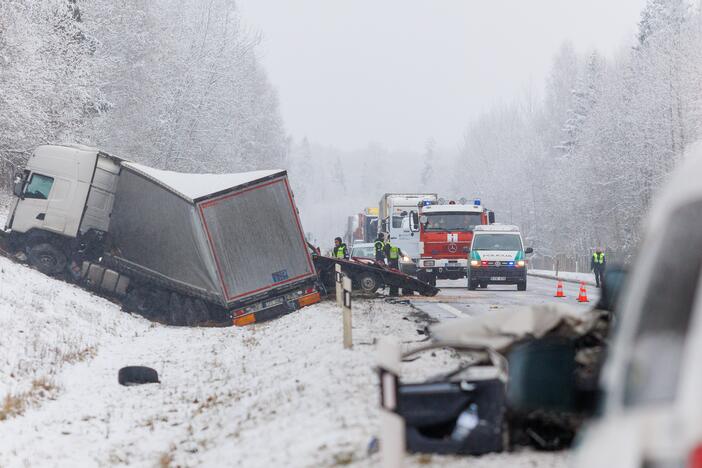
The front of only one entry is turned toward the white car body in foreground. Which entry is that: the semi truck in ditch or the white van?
the white van

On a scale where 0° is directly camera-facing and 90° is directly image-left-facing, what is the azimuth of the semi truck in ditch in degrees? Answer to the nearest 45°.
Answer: approximately 135°

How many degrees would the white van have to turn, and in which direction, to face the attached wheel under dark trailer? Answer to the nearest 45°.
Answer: approximately 45° to its right

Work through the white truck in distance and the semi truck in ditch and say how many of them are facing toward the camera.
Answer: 1

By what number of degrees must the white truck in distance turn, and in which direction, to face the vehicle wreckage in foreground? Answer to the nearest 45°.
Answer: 0° — it already faces it

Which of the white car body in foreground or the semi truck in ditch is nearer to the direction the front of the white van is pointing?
the white car body in foreground

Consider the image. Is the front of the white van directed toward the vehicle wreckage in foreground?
yes

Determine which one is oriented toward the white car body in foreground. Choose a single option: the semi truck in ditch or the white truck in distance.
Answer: the white truck in distance
